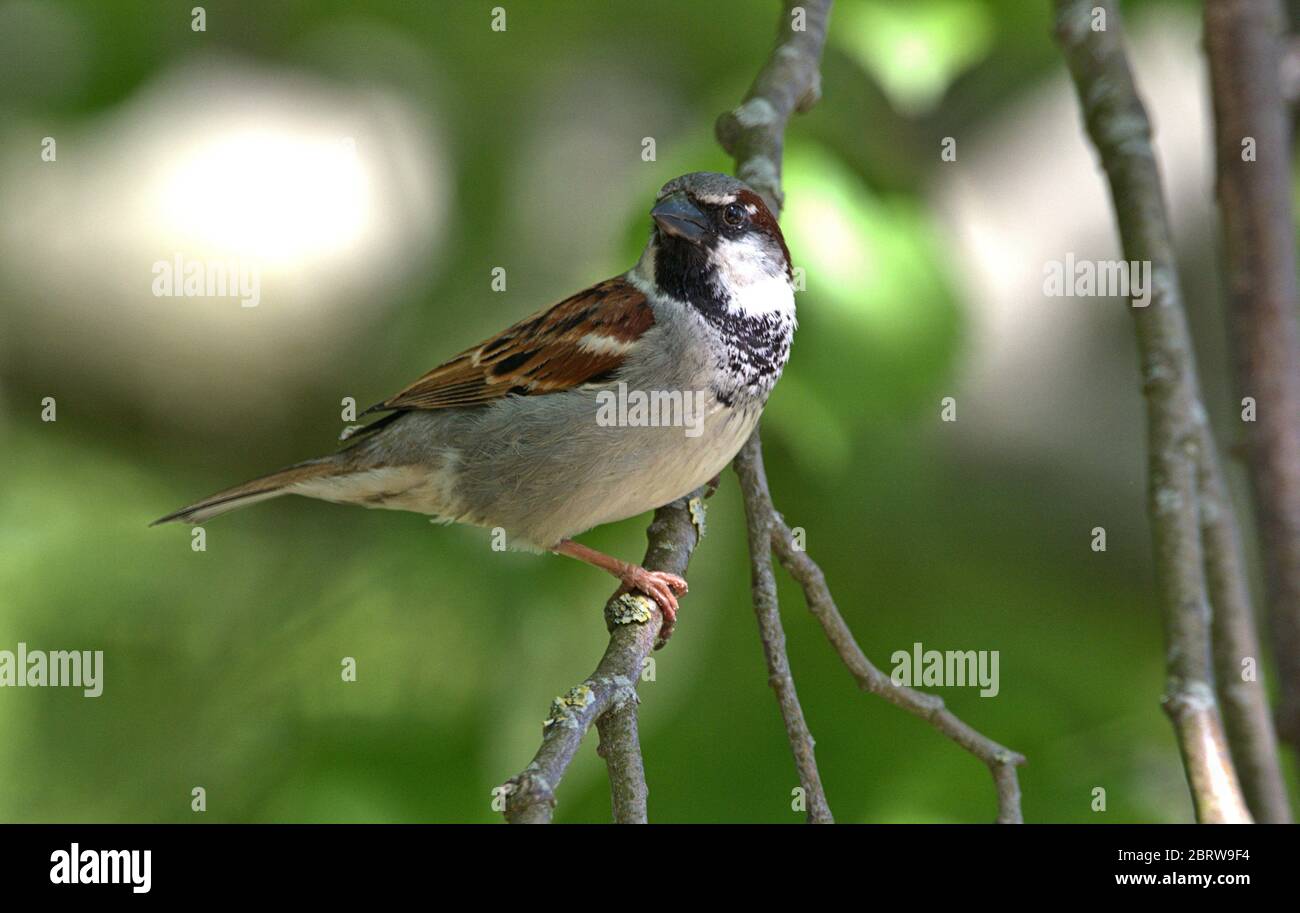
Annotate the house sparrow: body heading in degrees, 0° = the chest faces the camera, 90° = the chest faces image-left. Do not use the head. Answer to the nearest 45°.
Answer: approximately 270°

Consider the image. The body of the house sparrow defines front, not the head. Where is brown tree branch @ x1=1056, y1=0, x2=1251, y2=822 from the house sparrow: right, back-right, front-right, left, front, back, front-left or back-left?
front

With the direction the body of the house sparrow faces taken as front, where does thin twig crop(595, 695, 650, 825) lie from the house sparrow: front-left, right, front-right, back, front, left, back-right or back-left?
front

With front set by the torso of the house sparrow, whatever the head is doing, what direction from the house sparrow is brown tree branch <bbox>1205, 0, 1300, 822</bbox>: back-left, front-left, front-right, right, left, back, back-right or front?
front
